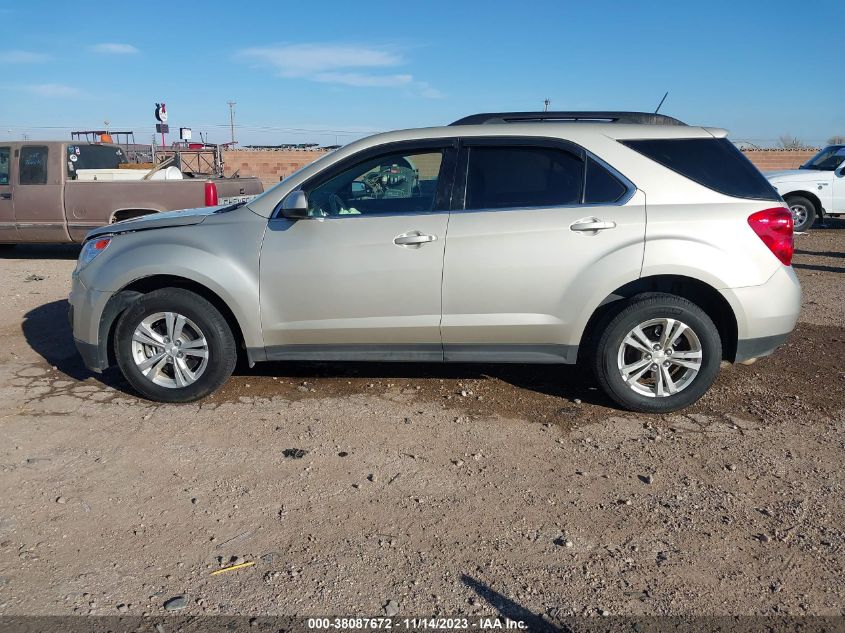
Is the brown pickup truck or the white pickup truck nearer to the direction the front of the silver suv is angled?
the brown pickup truck

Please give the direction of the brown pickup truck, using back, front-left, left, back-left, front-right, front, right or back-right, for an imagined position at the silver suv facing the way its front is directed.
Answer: front-right

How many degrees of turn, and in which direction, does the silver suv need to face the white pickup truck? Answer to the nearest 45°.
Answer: approximately 135° to its right

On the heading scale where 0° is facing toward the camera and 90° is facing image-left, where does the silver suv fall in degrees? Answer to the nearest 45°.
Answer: approximately 90°

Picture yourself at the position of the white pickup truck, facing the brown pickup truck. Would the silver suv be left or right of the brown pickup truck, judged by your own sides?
left
